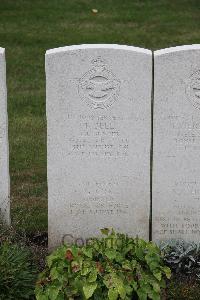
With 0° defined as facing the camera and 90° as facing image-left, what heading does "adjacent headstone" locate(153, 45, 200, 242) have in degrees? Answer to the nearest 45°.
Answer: approximately 0°

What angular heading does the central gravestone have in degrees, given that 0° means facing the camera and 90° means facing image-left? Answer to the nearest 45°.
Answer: approximately 0°

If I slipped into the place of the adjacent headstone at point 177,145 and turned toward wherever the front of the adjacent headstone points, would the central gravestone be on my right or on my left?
on my right

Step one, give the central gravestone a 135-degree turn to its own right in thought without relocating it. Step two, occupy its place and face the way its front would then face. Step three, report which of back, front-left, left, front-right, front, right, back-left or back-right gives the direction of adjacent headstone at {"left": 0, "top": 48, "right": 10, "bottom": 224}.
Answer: front-left

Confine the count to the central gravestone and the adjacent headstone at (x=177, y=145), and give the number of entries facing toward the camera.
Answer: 2

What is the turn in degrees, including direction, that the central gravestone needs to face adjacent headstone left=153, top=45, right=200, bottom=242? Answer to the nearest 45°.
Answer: approximately 90° to its left

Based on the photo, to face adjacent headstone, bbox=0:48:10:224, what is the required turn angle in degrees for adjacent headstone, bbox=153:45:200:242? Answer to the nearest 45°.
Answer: approximately 90° to its right
